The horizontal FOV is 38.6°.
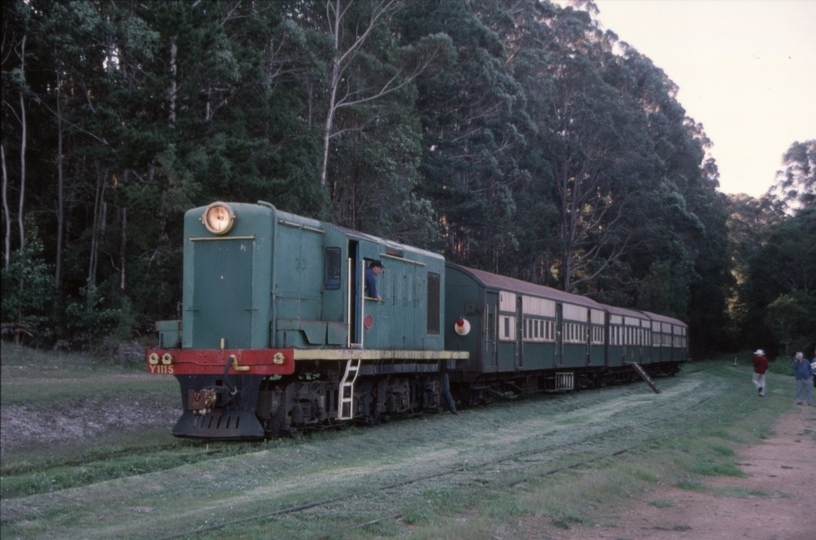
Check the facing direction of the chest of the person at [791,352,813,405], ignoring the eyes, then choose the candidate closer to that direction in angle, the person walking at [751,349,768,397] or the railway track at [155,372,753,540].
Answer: the railway track

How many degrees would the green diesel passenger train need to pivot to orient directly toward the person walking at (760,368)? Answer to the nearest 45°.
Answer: approximately 180°

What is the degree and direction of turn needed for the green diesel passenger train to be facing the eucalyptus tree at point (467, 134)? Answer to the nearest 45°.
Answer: approximately 135° to its right

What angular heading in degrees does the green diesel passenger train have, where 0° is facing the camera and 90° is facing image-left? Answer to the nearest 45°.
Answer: approximately 45°
